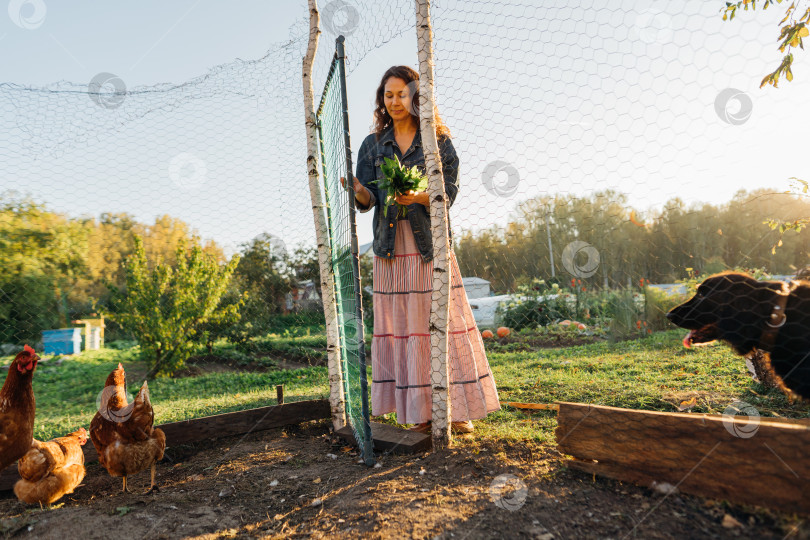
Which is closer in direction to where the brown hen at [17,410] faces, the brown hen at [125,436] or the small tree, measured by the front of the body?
the brown hen

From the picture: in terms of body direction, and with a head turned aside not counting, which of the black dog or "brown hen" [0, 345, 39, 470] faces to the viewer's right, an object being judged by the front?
the brown hen

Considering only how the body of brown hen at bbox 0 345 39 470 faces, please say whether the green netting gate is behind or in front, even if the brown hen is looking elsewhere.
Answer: in front

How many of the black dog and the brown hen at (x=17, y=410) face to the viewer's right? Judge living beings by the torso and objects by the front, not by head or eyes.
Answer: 1

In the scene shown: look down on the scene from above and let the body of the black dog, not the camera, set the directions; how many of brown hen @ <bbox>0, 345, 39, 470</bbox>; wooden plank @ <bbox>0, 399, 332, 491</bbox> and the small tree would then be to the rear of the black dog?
0

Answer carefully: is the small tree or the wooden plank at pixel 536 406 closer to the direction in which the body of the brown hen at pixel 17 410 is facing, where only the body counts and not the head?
the wooden plank

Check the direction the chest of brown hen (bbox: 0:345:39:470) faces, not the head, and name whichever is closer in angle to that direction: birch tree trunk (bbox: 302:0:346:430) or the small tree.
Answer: the birch tree trunk

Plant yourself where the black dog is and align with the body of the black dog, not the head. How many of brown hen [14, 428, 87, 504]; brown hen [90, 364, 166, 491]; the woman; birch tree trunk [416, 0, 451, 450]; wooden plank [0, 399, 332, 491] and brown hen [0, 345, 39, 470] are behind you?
0

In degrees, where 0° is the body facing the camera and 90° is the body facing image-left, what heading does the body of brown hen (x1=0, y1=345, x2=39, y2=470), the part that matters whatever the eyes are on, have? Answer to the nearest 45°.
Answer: approximately 270°

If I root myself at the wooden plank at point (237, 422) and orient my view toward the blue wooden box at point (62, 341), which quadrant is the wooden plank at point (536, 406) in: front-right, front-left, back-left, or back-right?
back-right

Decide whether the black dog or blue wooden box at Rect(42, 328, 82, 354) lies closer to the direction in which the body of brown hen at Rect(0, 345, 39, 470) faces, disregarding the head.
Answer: the black dog

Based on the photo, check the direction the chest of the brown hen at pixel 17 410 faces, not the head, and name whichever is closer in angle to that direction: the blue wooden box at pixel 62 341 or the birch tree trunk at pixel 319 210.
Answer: the birch tree trunk

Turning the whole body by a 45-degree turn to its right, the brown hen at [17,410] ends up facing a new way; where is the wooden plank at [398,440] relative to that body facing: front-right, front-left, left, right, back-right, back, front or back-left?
front

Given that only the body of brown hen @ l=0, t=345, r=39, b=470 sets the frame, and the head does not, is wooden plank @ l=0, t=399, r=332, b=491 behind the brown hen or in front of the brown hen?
in front

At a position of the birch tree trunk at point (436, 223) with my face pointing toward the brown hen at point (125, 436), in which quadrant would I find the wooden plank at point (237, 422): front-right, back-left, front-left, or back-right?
front-right

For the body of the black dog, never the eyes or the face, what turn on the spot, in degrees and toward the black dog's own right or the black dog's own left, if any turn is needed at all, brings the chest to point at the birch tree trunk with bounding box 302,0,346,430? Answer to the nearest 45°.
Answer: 0° — it already faces it

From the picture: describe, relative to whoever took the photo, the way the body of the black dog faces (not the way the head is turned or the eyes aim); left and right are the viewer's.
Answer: facing to the left of the viewer

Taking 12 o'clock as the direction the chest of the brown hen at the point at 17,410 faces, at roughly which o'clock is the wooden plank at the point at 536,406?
The wooden plank is roughly at 1 o'clock from the brown hen.
